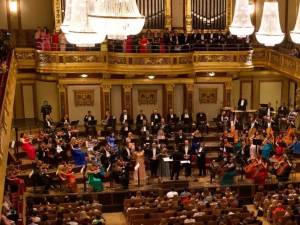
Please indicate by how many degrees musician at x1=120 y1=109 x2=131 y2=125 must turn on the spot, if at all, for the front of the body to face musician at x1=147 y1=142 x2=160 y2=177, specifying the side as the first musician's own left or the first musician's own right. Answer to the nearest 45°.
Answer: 0° — they already face them

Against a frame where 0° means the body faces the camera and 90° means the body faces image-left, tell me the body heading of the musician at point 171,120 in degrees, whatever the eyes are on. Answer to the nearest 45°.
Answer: approximately 0°

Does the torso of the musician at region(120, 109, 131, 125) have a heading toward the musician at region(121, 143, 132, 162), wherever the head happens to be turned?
yes

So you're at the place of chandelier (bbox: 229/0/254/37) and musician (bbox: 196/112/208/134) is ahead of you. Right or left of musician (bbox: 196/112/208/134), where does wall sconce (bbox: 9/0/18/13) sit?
left

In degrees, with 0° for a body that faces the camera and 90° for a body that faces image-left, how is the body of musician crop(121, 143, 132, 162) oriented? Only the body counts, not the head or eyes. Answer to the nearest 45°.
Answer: approximately 315°

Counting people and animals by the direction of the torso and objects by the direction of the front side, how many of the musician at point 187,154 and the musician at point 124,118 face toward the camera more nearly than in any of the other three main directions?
2

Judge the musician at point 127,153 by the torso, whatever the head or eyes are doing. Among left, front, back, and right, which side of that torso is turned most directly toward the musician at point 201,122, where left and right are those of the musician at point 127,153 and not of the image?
left

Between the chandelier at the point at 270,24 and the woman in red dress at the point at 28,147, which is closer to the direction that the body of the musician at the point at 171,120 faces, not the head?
the chandelier

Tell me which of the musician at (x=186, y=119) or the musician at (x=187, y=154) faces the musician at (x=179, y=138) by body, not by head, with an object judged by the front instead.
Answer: the musician at (x=186, y=119)
